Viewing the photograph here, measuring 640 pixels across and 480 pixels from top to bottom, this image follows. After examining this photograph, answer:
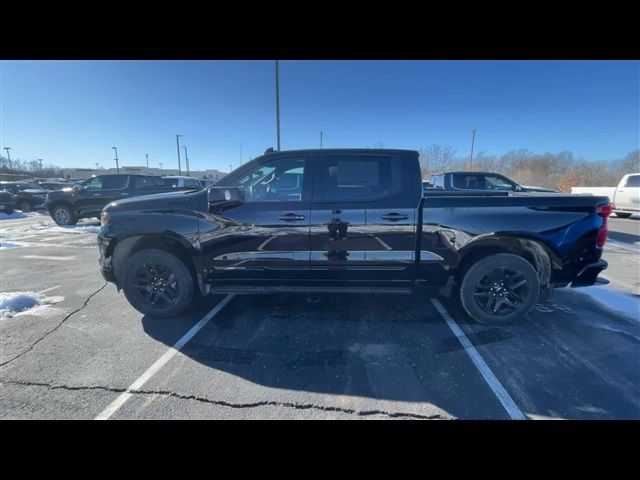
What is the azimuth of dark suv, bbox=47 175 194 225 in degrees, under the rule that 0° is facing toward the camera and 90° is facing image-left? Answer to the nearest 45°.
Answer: approximately 90°

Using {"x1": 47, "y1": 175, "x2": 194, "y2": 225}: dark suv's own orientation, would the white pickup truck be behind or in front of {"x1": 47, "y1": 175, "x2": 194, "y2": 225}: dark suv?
behind

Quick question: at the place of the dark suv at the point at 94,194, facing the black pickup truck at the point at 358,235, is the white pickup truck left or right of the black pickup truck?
left

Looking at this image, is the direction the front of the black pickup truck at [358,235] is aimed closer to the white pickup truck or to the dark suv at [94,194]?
the dark suv

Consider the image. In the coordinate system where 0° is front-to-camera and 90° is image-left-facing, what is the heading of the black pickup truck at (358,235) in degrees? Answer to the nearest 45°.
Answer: approximately 90°

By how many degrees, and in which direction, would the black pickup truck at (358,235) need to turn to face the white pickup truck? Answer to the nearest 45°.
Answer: approximately 135° to its right

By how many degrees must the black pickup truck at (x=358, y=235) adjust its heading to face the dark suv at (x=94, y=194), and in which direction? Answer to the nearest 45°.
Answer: approximately 45° to its right

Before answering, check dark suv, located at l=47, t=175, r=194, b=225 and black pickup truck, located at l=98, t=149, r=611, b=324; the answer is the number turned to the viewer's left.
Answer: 2
